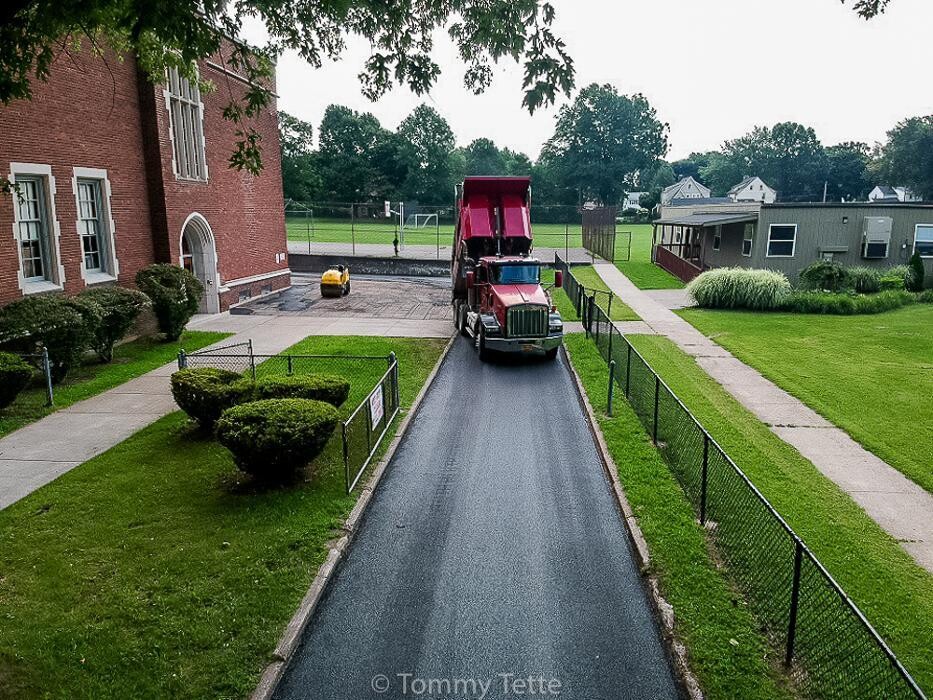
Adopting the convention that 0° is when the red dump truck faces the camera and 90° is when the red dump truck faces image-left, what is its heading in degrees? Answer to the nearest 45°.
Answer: approximately 0°

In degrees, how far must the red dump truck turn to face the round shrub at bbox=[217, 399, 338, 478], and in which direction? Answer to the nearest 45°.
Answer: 0° — it already faces it

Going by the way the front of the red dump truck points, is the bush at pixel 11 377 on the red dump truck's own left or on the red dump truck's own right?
on the red dump truck's own right

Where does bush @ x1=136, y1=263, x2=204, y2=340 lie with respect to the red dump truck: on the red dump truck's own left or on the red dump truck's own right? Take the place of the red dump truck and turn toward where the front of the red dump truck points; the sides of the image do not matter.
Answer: on the red dump truck's own right

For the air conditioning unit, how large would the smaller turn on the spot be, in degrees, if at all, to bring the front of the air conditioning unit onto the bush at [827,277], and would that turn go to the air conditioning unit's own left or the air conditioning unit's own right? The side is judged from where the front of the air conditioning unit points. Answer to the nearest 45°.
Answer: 0° — it already faces it

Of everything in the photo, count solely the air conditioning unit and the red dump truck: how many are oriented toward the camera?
2

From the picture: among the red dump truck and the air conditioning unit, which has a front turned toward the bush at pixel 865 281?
the air conditioning unit

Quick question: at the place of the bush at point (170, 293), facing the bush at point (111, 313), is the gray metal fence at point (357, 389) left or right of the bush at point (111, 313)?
left

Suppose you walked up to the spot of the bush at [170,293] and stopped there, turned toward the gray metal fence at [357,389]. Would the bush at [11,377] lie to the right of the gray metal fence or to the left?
right

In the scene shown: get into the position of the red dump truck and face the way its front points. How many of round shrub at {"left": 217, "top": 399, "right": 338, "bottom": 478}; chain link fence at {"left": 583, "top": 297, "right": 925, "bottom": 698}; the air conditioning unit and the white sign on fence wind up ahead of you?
3
